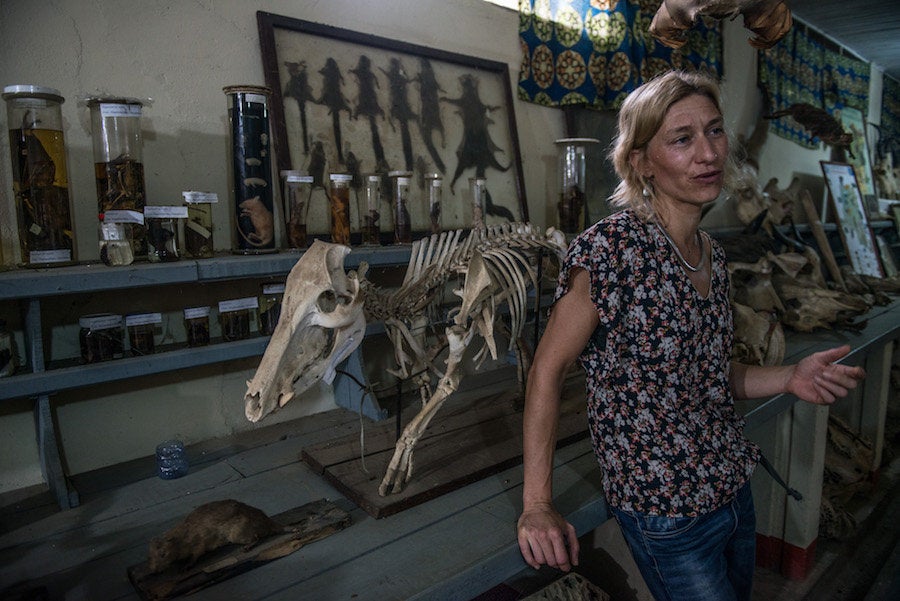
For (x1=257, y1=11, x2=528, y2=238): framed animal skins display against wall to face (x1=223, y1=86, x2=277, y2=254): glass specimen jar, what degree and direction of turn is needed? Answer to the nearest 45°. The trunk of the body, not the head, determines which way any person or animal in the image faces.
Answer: approximately 90° to its right

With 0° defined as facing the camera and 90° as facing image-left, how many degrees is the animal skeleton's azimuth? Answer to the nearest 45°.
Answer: approximately 45°

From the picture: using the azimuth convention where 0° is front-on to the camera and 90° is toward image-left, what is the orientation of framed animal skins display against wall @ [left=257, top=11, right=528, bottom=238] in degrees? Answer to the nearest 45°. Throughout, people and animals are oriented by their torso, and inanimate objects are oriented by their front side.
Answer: approximately 315°

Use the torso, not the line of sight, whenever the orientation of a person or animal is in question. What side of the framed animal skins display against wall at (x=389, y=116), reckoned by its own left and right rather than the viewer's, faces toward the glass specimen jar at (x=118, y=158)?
right

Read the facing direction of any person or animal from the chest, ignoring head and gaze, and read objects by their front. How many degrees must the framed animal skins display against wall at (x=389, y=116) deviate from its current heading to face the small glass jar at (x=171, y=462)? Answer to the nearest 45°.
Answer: approximately 90° to its right

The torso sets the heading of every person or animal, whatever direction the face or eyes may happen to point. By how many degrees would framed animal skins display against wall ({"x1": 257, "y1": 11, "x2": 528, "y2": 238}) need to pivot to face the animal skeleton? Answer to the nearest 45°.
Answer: approximately 45° to its right

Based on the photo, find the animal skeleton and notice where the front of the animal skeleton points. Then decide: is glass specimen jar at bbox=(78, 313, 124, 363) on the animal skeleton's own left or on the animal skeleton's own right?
on the animal skeleton's own right

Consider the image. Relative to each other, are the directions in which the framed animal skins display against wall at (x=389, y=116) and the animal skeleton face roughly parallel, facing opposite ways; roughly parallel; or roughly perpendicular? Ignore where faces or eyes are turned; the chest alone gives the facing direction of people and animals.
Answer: roughly perpendicular
